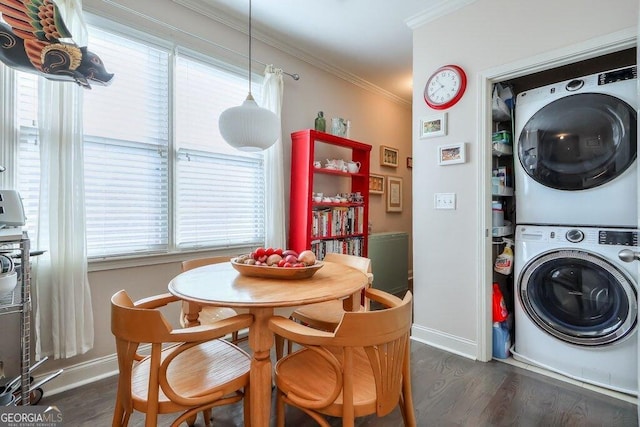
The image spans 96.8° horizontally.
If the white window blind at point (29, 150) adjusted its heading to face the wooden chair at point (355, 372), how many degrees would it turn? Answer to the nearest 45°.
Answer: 0° — it already faces it

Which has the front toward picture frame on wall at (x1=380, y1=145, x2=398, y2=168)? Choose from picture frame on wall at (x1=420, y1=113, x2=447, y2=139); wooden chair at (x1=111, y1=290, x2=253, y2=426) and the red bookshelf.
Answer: the wooden chair

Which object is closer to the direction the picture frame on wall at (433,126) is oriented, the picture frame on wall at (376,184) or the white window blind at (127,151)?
the white window blind

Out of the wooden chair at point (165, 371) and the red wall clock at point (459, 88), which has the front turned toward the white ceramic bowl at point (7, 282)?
the red wall clock

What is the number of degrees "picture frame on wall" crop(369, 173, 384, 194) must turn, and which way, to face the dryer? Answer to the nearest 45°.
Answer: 0° — it already faces it

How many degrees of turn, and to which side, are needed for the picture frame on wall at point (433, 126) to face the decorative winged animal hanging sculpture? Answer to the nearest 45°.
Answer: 0° — it already faces it

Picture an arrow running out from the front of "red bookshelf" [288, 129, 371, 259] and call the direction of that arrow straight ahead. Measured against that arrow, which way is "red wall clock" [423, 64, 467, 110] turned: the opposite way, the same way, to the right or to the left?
to the right

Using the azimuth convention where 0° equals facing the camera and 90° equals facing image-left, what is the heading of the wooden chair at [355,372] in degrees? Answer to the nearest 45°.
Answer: approximately 135°

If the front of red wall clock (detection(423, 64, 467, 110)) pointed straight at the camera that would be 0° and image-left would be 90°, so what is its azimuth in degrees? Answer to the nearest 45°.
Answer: approximately 45°

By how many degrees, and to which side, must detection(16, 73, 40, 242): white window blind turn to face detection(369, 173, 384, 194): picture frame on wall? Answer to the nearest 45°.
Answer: approximately 45° to its left

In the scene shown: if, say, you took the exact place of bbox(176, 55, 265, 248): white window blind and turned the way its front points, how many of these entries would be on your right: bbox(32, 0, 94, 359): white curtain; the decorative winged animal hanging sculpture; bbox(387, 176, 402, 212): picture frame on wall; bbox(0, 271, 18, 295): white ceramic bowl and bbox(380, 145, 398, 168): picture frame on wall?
3
